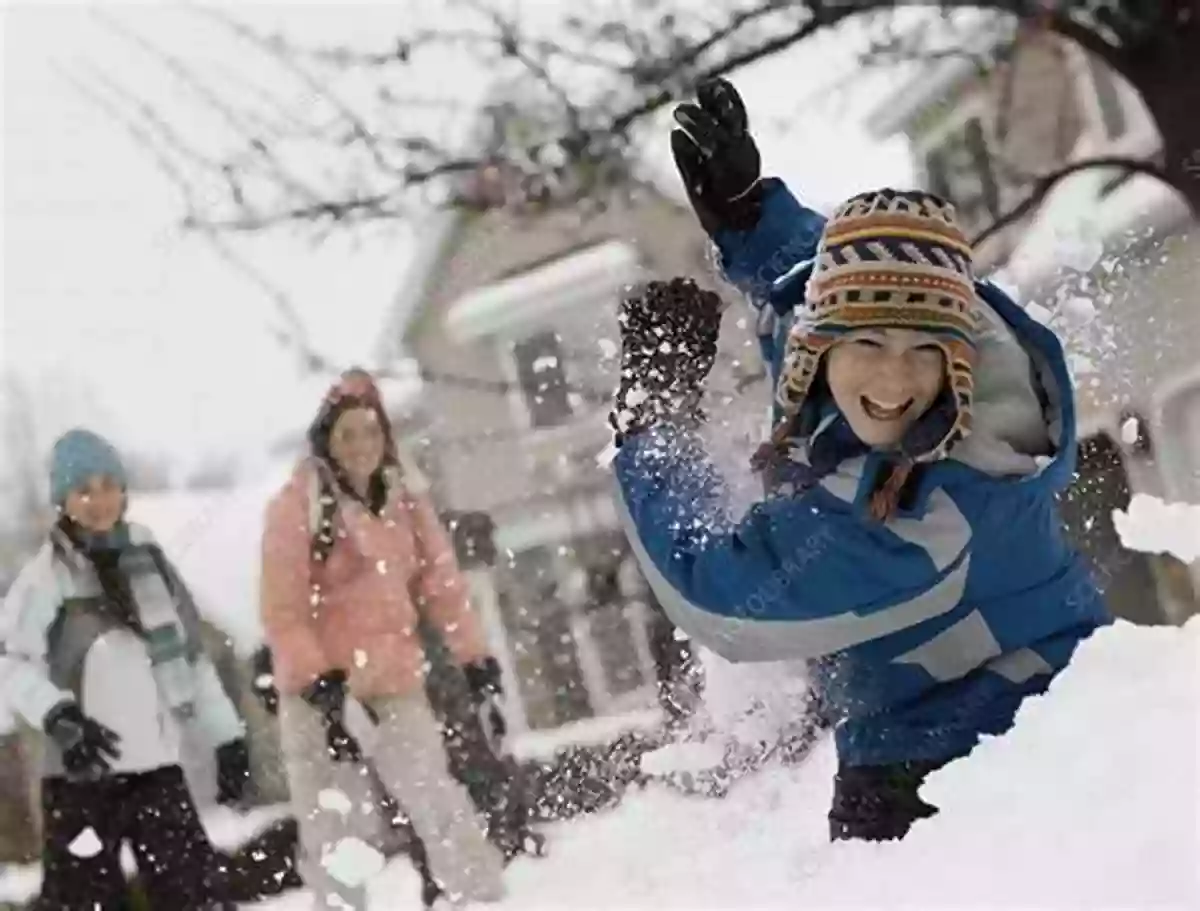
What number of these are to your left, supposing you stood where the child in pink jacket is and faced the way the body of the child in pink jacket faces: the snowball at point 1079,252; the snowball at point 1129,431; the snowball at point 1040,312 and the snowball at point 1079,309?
4

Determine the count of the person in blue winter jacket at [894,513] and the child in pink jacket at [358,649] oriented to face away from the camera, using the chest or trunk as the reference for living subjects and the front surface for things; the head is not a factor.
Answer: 0

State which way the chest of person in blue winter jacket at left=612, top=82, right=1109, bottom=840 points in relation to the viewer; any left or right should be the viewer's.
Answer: facing the viewer and to the left of the viewer

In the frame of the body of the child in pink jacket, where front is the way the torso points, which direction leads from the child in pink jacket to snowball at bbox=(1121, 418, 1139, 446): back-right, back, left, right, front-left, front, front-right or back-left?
left

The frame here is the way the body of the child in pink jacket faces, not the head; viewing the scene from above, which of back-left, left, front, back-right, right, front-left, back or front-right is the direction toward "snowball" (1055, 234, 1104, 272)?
left
